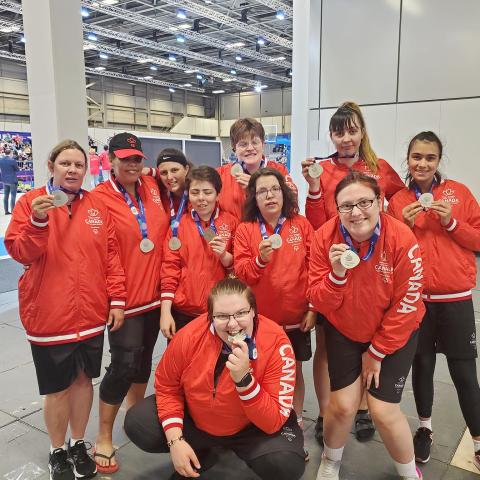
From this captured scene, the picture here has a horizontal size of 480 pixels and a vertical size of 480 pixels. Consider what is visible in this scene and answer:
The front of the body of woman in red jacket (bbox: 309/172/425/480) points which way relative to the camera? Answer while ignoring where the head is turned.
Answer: toward the camera

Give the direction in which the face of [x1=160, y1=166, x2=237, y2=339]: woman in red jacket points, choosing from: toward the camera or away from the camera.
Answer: toward the camera

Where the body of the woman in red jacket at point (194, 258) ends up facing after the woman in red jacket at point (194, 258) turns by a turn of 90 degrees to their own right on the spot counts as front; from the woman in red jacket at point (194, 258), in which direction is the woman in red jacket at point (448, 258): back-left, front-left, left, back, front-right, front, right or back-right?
back

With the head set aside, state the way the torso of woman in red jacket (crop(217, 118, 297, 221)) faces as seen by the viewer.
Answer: toward the camera

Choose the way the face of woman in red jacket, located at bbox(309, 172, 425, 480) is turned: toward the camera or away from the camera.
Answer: toward the camera

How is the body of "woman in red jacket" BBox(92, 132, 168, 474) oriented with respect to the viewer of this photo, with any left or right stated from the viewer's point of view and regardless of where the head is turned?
facing the viewer and to the right of the viewer

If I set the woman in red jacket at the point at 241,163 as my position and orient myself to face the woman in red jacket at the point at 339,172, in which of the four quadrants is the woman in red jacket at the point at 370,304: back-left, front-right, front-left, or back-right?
front-right

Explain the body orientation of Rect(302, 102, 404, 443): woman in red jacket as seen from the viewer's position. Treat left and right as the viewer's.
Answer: facing the viewer

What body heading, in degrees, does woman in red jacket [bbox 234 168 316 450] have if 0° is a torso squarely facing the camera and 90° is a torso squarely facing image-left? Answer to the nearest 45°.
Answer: approximately 0°
